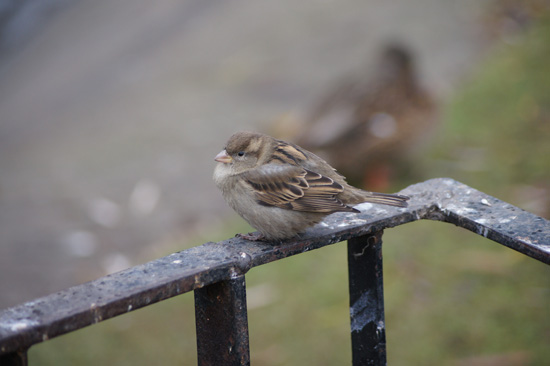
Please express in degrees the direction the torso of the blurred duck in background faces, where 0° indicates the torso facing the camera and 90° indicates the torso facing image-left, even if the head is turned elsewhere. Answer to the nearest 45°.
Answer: approximately 270°

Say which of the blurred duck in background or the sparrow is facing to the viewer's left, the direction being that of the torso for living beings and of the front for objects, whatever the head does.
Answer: the sparrow

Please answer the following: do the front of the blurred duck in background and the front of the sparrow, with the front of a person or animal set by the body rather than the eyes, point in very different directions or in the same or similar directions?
very different directions

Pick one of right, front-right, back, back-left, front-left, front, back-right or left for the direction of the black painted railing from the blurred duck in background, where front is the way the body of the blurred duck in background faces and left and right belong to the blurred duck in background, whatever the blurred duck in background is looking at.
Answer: right

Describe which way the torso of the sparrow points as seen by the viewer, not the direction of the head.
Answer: to the viewer's left

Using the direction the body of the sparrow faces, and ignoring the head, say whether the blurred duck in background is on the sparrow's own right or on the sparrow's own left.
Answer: on the sparrow's own right

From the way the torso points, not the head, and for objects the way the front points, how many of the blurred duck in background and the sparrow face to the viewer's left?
1

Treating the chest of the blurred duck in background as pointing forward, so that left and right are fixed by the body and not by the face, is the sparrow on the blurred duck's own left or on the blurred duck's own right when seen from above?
on the blurred duck's own right
